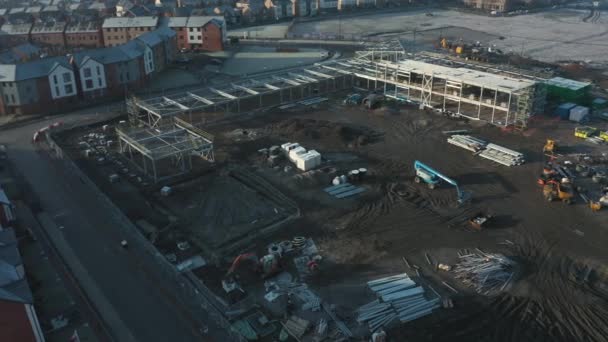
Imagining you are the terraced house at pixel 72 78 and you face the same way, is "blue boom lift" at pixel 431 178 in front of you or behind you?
in front

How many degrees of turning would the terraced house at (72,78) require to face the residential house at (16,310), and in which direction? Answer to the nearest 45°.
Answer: approximately 45° to its right

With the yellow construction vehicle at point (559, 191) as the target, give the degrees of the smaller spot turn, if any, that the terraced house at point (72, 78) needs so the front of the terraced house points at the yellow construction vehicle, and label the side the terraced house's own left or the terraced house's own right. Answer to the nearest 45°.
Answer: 0° — it already faces it

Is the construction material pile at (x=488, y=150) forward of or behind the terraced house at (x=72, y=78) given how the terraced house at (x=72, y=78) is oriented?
forward

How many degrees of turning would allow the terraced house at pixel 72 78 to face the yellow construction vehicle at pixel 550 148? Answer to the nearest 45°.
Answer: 0° — it already faces it

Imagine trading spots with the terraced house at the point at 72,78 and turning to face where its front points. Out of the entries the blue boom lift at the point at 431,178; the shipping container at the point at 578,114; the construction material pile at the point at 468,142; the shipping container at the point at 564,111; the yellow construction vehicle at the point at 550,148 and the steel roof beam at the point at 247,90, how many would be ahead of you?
6

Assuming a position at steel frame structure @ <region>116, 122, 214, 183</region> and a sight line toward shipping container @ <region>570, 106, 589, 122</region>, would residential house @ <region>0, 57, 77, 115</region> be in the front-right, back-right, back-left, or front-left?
back-left

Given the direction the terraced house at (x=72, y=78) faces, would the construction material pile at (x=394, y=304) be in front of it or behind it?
in front

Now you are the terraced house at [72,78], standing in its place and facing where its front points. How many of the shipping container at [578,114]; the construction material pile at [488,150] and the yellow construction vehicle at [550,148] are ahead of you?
3
